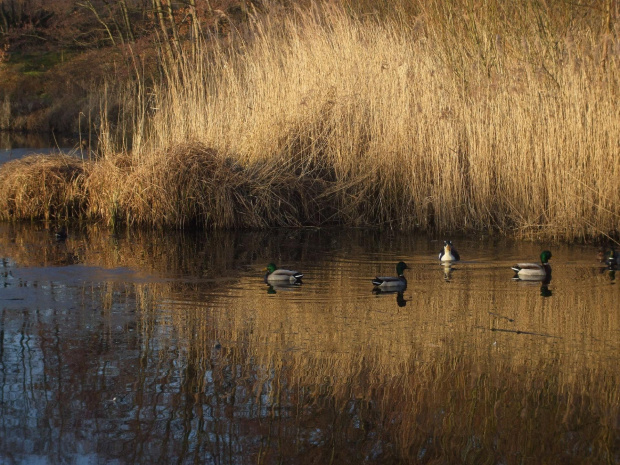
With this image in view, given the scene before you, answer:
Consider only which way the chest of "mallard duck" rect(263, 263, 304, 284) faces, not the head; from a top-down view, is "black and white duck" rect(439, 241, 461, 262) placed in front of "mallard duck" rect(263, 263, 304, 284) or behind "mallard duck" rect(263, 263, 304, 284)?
behind

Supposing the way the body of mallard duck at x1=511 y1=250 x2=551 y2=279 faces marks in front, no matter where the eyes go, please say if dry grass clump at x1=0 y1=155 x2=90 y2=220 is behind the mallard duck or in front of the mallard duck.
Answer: behind

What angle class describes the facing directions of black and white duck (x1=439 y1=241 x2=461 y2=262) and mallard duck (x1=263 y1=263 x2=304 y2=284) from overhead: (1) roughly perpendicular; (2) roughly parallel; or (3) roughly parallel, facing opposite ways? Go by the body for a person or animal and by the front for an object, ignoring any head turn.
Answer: roughly perpendicular

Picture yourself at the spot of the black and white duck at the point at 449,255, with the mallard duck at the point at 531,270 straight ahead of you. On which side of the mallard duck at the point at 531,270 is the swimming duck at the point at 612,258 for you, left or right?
left

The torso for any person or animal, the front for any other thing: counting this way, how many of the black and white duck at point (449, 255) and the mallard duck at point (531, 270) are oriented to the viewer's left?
0

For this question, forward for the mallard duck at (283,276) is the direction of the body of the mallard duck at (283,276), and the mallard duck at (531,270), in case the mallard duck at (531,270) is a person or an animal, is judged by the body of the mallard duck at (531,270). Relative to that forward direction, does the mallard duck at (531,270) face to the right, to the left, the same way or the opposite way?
the opposite way

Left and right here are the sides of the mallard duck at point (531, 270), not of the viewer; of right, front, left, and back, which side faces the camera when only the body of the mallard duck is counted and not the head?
right

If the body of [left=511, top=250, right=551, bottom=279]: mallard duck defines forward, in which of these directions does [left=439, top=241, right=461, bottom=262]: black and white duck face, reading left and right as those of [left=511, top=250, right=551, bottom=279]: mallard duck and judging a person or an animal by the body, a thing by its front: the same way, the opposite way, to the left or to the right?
to the right

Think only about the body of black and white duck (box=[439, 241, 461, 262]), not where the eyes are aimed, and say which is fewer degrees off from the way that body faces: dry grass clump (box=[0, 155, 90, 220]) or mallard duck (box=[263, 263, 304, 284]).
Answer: the mallard duck

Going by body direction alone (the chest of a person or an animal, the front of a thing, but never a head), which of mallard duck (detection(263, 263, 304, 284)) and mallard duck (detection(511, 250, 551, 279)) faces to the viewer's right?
mallard duck (detection(511, 250, 551, 279))

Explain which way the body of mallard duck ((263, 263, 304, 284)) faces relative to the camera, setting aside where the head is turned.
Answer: to the viewer's left

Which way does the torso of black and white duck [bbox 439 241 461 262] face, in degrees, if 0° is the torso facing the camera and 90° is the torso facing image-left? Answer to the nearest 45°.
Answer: approximately 0°

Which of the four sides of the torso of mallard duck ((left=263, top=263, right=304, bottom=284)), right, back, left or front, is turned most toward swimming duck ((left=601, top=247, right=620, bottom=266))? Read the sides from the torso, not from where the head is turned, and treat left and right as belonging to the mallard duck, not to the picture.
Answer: back
